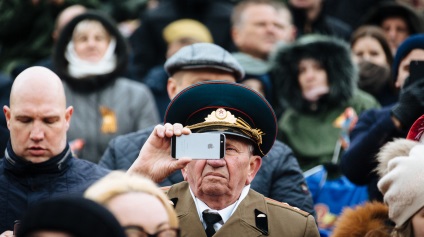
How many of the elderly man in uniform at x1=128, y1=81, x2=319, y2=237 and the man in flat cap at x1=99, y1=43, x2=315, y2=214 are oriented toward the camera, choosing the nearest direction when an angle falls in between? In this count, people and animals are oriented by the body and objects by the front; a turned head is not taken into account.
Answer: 2

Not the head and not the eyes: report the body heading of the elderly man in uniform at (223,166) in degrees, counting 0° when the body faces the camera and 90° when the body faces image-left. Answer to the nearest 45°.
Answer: approximately 0°

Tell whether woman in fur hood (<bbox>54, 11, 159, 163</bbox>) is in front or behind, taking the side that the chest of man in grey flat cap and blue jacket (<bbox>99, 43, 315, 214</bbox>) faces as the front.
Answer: behind
